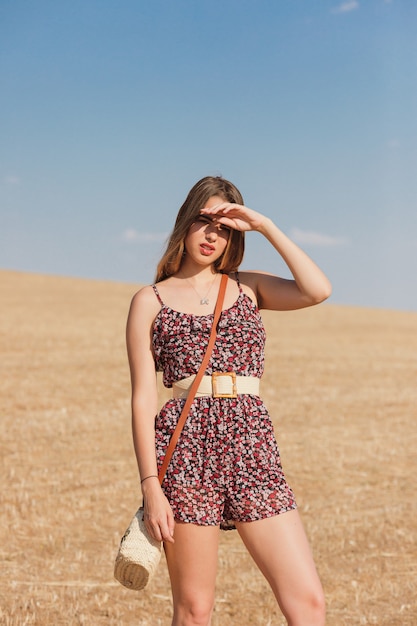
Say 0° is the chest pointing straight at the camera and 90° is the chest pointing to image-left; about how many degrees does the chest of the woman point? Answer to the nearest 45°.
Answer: approximately 0°
